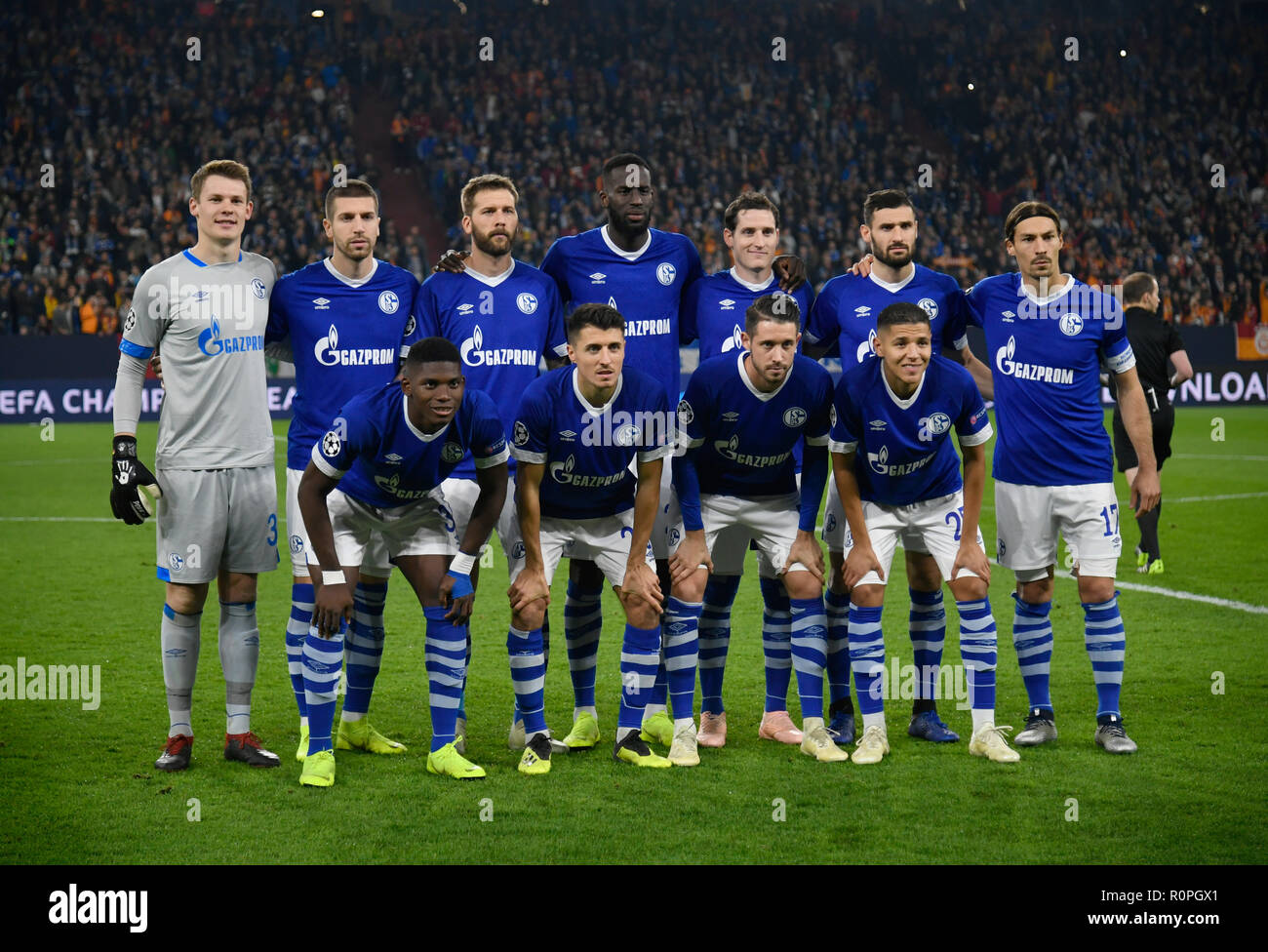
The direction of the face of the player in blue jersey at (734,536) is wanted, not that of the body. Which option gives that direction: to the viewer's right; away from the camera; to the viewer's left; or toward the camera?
toward the camera

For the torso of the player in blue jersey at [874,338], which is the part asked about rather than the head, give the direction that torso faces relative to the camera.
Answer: toward the camera

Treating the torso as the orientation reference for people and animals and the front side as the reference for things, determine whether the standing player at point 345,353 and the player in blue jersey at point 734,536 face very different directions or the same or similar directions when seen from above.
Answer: same or similar directions

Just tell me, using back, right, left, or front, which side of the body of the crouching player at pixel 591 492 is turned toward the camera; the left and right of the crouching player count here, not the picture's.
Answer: front

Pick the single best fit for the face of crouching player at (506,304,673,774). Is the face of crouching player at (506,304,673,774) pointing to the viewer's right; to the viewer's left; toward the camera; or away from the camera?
toward the camera

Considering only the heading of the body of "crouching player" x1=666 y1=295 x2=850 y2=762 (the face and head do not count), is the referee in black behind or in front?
behind

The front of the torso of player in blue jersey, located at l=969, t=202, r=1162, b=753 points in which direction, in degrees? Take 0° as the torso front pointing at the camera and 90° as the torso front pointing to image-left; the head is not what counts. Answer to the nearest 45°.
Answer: approximately 0°

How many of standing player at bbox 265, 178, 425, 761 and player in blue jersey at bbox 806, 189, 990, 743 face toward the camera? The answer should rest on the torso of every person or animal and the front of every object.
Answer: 2

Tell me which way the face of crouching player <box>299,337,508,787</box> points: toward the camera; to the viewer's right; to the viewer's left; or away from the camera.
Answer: toward the camera

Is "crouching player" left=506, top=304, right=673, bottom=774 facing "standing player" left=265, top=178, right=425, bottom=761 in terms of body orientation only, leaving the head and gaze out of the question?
no

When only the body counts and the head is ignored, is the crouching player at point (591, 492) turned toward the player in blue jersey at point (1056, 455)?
no

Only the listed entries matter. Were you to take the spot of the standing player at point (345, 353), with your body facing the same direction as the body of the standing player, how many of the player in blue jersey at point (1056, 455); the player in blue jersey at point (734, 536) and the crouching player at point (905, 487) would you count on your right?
0

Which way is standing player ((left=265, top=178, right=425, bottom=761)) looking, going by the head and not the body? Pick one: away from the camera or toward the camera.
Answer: toward the camera

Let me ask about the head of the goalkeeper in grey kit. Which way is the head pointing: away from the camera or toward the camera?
toward the camera

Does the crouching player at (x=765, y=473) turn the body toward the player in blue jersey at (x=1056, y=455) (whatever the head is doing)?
no

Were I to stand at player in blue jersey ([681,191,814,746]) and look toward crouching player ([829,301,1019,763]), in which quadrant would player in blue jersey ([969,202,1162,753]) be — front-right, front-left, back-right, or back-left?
front-left
